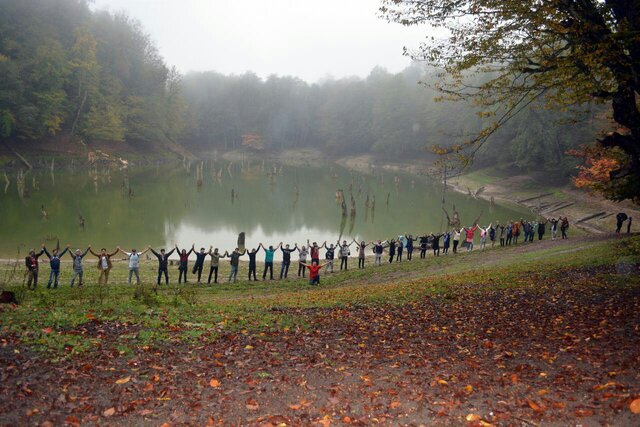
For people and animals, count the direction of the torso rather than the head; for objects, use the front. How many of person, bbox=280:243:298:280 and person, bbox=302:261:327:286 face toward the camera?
2

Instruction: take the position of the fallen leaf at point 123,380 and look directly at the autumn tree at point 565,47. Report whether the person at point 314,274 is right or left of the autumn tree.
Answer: left

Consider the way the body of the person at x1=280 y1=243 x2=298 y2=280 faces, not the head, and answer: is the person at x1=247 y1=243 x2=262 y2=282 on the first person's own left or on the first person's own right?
on the first person's own right

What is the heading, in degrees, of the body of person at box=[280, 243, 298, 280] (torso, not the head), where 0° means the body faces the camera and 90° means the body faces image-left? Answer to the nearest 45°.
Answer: approximately 0°

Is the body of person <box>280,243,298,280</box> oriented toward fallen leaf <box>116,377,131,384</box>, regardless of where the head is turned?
yes

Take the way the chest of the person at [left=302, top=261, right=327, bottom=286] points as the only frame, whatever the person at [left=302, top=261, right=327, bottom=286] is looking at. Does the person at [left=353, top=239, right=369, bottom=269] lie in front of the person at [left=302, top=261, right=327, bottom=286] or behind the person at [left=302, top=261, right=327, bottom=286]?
behind

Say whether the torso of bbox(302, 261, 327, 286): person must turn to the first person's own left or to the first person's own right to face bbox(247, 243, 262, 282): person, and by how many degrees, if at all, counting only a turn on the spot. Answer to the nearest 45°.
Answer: approximately 135° to the first person's own right
